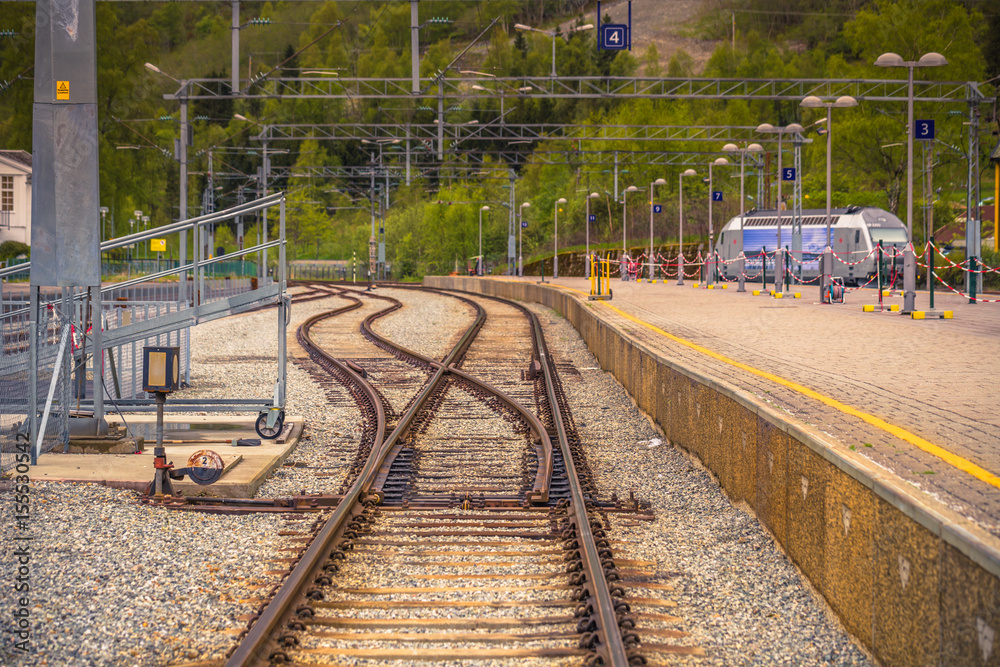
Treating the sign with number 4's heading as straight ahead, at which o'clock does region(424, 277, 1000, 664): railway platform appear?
The railway platform is roughly at 12 o'clock from the sign with number 4.

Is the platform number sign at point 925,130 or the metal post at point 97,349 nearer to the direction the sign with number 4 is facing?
the metal post

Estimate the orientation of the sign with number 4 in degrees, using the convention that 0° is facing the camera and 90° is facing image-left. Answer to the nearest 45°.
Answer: approximately 0°

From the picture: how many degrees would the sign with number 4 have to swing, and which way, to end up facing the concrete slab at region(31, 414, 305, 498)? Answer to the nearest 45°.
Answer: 0° — it already faces it

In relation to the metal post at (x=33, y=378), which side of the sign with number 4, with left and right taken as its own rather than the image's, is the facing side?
front

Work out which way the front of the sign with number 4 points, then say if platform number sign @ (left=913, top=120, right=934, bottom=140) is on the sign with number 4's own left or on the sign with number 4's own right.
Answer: on the sign with number 4's own left

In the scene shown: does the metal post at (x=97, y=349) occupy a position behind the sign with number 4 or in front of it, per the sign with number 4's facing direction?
in front
